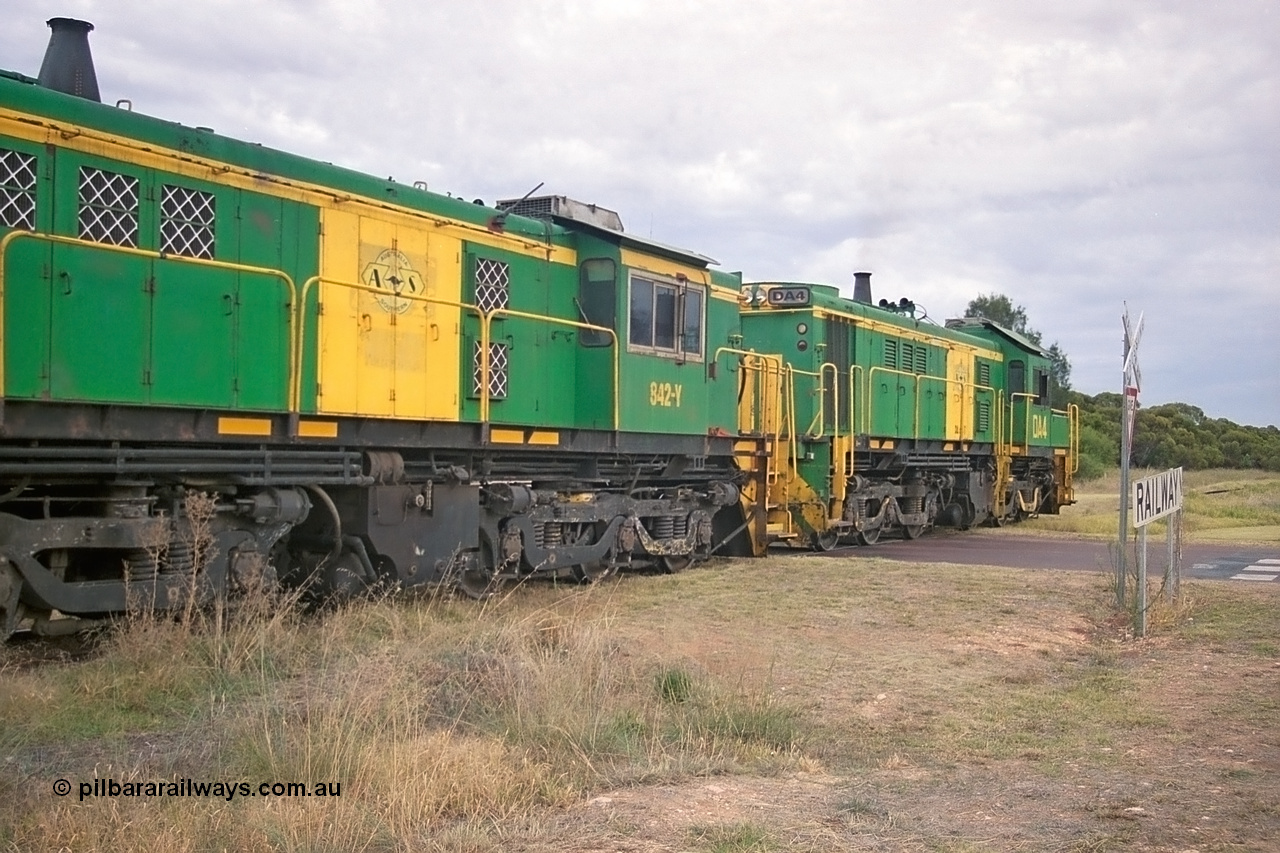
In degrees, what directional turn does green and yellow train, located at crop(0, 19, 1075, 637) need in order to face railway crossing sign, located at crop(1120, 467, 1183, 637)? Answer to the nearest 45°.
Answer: approximately 45° to its right

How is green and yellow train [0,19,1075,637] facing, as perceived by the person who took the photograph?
facing away from the viewer and to the right of the viewer
